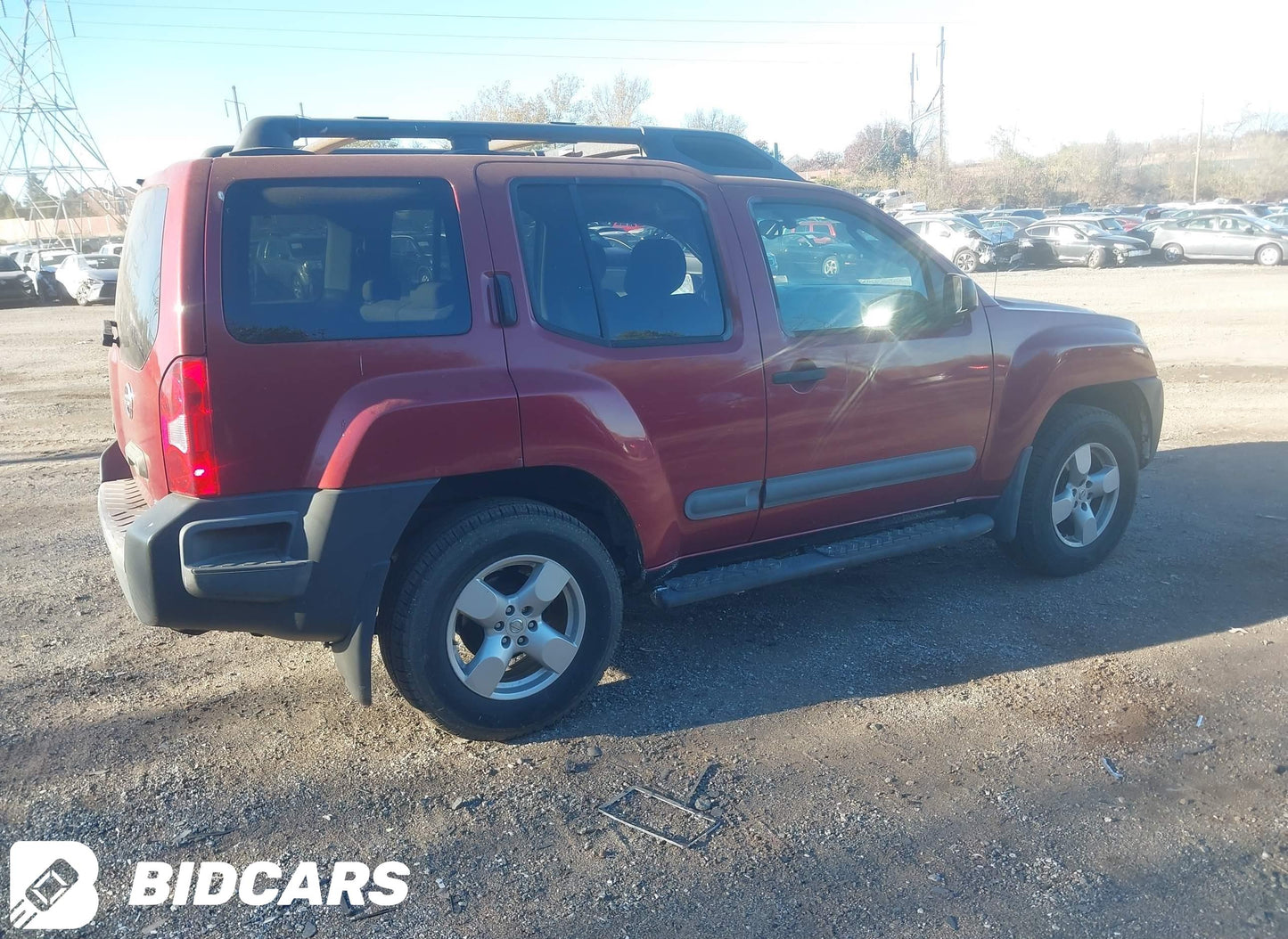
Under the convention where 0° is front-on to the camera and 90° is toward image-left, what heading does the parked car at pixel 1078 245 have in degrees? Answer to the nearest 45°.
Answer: approximately 315°

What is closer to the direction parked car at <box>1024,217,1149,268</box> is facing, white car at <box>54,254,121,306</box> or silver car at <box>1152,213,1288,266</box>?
the silver car

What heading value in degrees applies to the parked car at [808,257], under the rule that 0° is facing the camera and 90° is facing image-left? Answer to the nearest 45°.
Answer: approximately 315°

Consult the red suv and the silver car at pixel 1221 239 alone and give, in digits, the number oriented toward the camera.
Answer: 0

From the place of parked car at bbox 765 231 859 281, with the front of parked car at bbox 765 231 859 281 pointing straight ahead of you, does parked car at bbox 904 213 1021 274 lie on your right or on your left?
on your left

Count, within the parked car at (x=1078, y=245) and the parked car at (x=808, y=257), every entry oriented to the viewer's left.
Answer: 0

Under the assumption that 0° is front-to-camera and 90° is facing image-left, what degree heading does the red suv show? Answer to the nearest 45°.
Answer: approximately 225°
